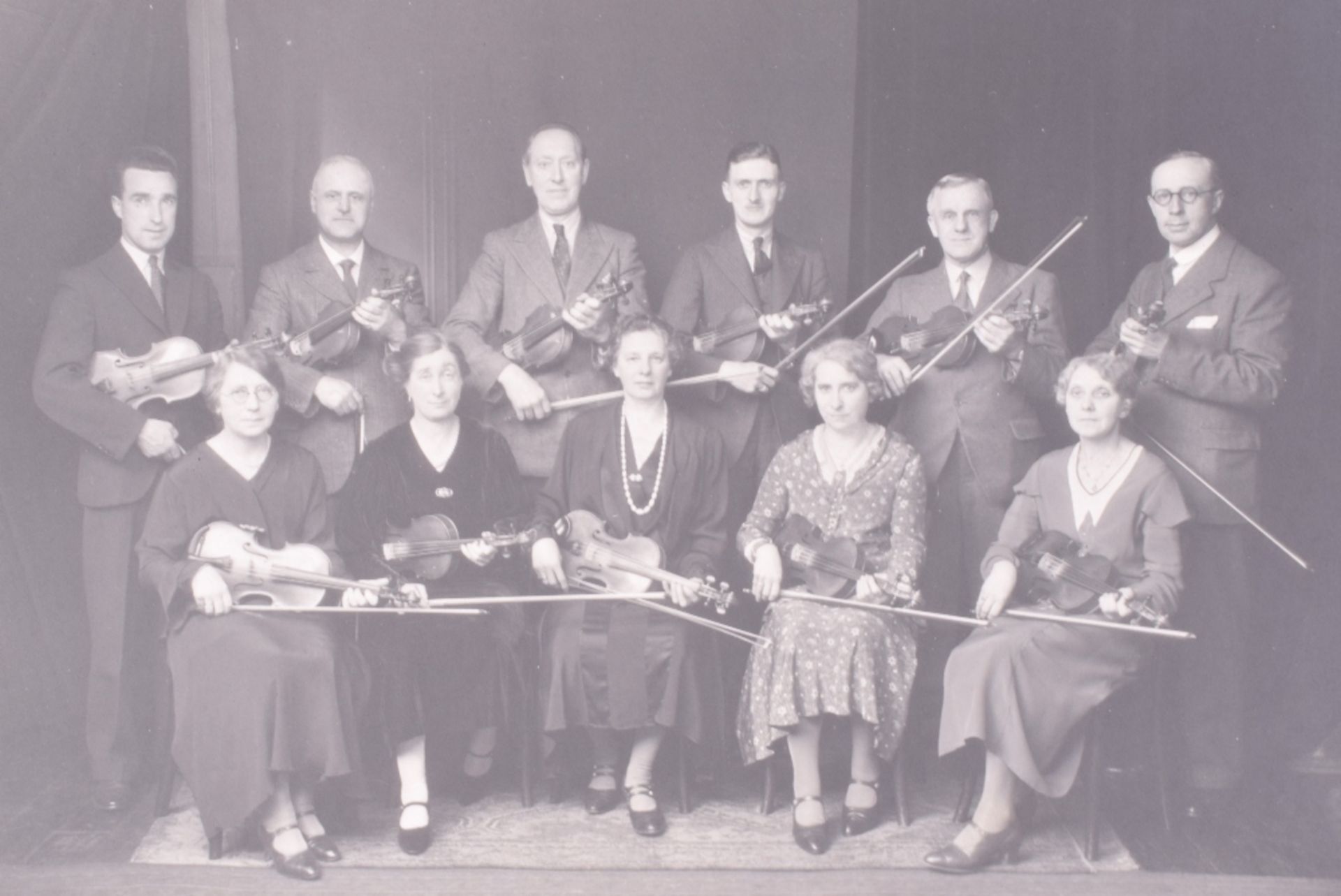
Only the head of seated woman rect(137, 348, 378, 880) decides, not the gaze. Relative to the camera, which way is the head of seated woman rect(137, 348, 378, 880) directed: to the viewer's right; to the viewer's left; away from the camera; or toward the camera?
toward the camera

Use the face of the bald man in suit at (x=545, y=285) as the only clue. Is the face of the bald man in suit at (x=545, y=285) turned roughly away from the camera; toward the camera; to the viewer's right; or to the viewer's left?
toward the camera

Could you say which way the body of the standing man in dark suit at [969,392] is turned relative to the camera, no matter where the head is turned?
toward the camera

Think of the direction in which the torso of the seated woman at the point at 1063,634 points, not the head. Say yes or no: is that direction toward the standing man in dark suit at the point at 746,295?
no

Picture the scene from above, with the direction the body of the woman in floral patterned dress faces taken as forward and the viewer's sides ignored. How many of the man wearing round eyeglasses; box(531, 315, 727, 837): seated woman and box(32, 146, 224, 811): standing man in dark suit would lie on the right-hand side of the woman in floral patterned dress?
2

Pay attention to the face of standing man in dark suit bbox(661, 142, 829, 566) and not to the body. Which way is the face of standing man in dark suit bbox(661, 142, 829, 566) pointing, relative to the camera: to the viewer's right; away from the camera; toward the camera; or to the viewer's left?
toward the camera

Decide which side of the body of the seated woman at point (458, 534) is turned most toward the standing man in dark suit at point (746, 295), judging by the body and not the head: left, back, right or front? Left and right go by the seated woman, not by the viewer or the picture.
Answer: left

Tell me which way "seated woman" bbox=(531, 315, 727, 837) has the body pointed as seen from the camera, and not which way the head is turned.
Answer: toward the camera

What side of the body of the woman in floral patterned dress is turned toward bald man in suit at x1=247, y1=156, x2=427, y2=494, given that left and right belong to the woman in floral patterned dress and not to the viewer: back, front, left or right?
right

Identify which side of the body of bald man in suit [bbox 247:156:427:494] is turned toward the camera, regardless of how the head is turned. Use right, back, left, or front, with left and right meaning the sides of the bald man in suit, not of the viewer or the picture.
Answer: front

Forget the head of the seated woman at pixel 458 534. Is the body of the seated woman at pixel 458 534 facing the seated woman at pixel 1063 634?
no

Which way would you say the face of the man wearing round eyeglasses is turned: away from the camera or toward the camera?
toward the camera

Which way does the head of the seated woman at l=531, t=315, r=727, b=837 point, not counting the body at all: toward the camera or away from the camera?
toward the camera

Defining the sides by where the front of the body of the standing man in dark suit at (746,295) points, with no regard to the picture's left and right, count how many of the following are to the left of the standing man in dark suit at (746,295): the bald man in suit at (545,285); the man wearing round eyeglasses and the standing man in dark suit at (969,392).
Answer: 2

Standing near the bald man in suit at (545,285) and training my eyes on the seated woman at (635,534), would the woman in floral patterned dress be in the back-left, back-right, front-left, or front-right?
front-left

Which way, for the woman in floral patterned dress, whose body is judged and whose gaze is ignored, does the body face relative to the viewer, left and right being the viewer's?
facing the viewer

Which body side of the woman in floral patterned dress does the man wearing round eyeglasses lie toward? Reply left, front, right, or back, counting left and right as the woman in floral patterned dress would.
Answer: left
